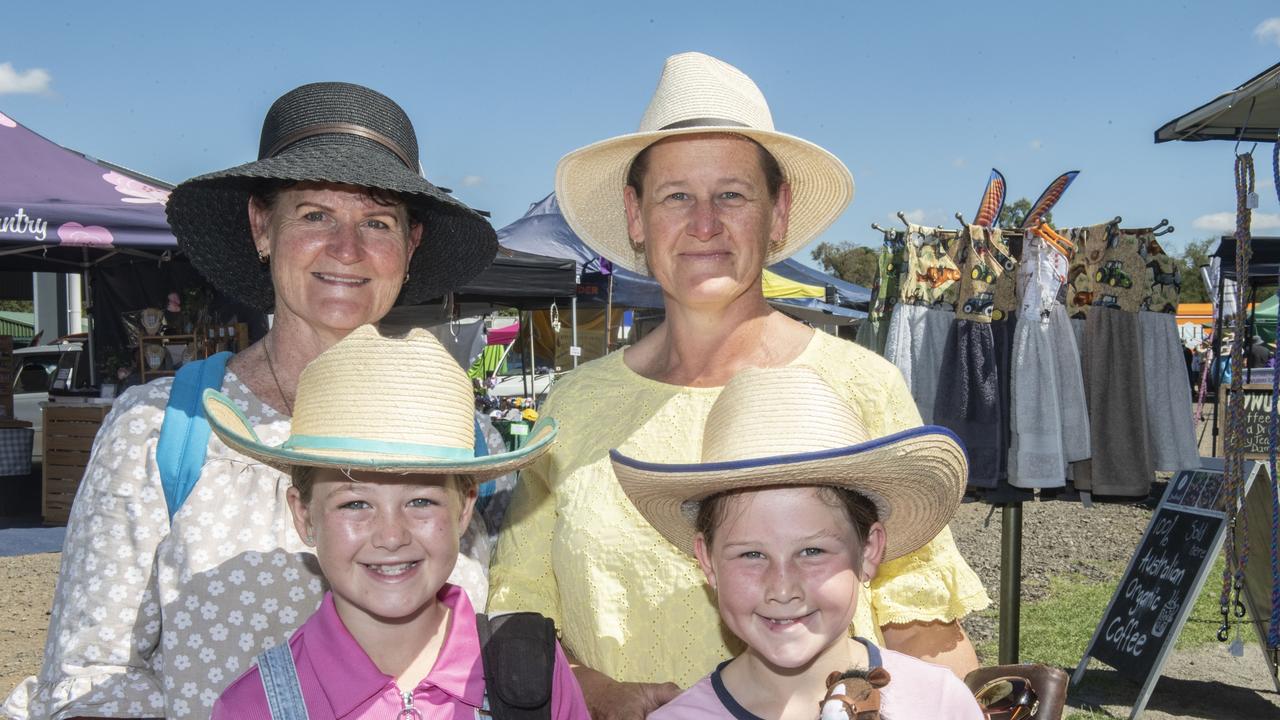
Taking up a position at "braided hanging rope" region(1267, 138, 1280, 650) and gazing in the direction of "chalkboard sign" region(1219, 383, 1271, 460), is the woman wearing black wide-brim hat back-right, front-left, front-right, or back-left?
back-left

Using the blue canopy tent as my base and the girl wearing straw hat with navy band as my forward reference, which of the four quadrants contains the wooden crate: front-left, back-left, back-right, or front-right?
front-right

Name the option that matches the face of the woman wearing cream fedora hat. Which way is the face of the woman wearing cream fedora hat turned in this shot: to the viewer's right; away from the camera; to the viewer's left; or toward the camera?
toward the camera

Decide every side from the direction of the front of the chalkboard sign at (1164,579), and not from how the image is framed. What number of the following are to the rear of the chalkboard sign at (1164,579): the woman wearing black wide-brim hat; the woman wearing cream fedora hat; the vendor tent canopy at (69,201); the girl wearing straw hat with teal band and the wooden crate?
0

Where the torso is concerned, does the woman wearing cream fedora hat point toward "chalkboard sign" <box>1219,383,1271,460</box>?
no

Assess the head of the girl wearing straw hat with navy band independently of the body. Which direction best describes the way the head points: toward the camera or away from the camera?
toward the camera

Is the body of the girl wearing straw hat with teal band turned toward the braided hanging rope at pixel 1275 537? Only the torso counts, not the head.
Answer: no

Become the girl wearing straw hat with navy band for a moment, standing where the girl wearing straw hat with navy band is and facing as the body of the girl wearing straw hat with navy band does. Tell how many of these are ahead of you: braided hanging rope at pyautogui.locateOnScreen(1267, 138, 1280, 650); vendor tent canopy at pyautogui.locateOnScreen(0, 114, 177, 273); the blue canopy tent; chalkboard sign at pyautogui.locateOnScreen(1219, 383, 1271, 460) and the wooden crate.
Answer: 0

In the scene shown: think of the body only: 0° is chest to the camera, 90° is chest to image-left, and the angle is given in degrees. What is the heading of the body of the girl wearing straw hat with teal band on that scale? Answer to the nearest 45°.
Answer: approximately 0°

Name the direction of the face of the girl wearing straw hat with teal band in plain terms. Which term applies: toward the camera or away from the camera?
toward the camera

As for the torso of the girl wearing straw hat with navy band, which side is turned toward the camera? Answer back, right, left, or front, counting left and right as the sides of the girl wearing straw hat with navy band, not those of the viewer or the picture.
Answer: front
